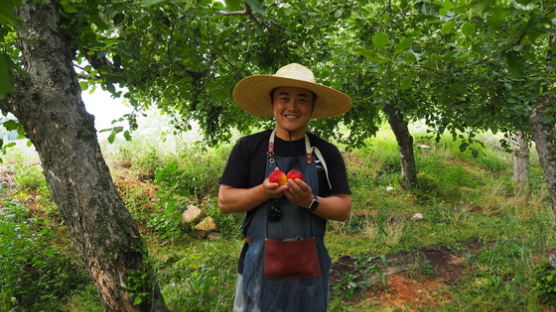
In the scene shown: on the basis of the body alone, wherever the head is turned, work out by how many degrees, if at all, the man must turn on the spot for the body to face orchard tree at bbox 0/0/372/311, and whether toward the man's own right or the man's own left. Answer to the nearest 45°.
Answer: approximately 135° to the man's own right

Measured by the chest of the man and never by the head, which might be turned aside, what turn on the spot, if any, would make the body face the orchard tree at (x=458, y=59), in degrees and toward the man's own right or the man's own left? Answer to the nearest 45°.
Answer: approximately 135° to the man's own left

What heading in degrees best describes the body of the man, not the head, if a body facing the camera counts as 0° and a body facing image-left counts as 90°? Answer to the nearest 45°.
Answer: approximately 0°
